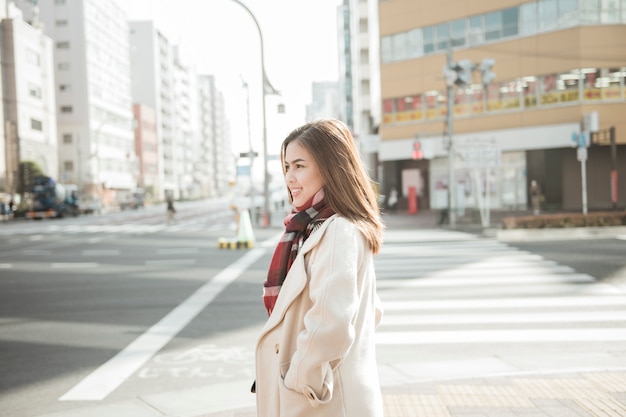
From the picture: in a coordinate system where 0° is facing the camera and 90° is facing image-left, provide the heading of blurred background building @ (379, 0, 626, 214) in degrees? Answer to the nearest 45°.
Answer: approximately 45°

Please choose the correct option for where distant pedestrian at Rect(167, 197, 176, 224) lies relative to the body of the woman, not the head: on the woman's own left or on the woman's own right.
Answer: on the woman's own right

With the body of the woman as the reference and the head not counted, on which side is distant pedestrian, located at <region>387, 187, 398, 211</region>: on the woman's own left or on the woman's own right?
on the woman's own right

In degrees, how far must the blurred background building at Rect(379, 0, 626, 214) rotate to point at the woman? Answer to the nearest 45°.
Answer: approximately 45° to its left

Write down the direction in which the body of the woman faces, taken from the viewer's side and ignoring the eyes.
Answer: to the viewer's left

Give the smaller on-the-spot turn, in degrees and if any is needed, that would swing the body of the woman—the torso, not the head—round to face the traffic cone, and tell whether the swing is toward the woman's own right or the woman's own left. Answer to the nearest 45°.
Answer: approximately 90° to the woman's own right
